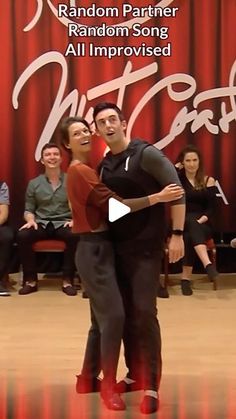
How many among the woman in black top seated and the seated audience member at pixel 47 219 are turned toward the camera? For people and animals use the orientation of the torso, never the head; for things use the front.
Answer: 2

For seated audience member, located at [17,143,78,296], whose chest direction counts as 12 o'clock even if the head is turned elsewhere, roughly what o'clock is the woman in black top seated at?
The woman in black top seated is roughly at 9 o'clock from the seated audience member.

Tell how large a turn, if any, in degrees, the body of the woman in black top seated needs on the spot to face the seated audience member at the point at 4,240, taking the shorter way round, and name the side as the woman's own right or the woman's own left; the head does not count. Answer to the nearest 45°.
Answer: approximately 90° to the woman's own right

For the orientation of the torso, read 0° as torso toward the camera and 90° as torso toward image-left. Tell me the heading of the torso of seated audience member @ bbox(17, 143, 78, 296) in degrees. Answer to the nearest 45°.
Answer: approximately 0°

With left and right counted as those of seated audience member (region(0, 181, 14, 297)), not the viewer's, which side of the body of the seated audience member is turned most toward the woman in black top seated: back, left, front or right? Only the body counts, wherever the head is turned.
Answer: left
